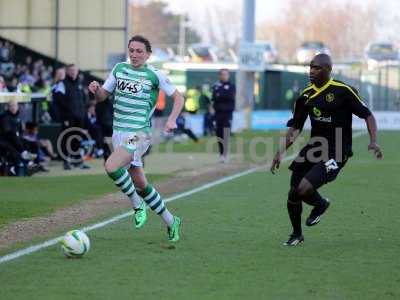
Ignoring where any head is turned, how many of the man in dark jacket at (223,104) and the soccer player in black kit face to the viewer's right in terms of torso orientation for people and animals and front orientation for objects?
0

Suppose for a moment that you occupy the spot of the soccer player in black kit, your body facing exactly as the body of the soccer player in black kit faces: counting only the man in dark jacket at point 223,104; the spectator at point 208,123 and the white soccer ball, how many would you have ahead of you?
1

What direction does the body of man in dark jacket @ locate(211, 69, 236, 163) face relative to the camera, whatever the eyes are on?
toward the camera

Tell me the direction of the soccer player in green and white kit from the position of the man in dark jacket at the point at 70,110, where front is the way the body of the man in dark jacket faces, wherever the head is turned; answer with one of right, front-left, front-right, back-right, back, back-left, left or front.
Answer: front-right

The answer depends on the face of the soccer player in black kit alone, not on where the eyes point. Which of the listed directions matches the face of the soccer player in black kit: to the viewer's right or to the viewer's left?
to the viewer's left

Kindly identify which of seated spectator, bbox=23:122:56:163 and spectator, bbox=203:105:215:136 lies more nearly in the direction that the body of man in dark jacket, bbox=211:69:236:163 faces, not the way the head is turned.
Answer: the seated spectator

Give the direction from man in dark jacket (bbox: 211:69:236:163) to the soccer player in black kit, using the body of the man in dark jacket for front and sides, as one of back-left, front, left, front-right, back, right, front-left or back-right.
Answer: front

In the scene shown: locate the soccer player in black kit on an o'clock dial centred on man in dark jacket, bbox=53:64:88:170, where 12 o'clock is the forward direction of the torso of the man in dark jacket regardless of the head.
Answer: The soccer player in black kit is roughly at 1 o'clock from the man in dark jacket.

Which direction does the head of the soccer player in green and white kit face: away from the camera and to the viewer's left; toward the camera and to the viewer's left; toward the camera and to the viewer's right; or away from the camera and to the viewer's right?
toward the camera and to the viewer's left

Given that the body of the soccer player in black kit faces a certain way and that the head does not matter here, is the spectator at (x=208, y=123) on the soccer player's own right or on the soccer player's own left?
on the soccer player's own right

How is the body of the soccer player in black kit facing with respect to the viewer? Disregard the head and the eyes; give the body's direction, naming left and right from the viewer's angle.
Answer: facing the viewer and to the left of the viewer

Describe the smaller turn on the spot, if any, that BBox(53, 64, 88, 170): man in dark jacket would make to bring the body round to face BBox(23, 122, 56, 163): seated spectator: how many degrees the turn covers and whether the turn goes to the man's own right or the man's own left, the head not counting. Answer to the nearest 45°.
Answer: approximately 135° to the man's own right
